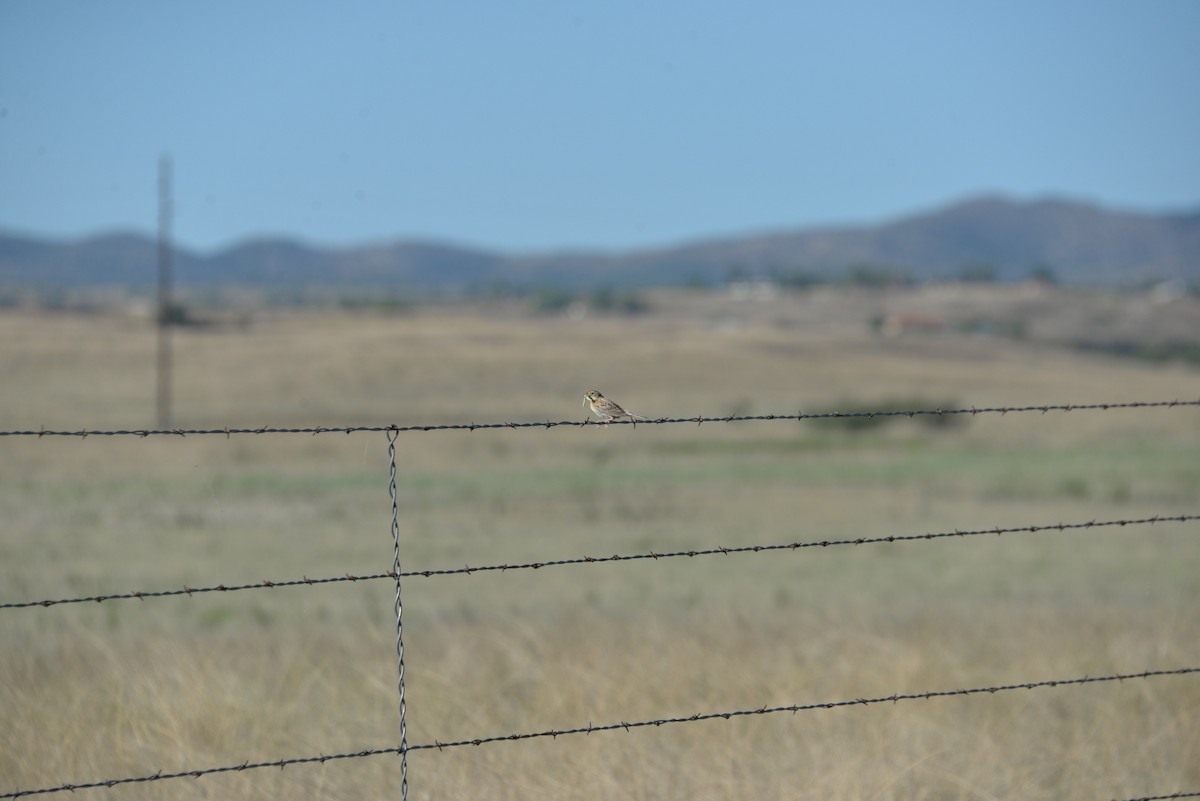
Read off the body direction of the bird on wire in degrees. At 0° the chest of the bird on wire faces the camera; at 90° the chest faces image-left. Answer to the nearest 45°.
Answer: approximately 90°
